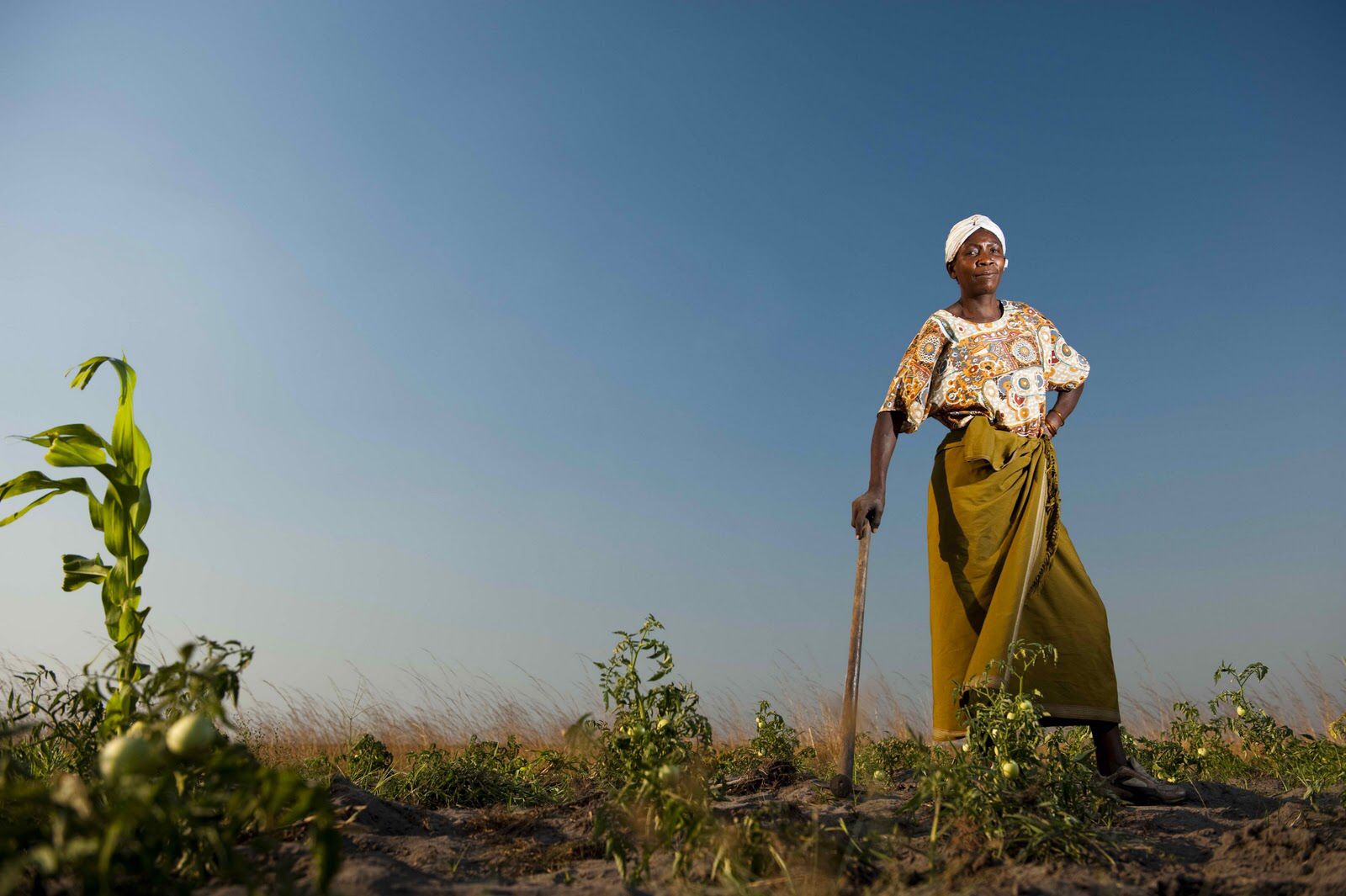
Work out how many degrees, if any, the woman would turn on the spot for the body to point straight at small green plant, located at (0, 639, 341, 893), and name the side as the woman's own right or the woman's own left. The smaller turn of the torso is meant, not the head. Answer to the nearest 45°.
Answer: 0° — they already face it

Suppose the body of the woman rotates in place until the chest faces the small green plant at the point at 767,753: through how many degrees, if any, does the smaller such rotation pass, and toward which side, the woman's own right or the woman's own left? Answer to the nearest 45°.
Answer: approximately 90° to the woman's own right

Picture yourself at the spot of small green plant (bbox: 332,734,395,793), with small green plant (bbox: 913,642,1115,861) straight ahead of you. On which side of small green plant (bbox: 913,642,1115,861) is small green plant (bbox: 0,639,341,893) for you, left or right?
right

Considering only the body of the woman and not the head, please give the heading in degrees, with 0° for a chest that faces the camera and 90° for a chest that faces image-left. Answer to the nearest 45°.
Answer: approximately 0°

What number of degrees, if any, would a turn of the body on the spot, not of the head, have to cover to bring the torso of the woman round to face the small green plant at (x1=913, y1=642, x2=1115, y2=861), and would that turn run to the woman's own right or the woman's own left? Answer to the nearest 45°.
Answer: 0° — they already face it

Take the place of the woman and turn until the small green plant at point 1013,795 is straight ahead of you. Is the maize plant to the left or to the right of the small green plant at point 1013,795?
right

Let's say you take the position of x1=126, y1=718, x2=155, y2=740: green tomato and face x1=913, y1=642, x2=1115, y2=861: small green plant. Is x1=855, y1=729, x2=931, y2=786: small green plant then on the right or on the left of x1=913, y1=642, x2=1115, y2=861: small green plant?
left

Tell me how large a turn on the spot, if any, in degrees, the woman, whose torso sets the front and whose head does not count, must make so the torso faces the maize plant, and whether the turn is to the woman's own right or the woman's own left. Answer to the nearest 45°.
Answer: approximately 45° to the woman's own right

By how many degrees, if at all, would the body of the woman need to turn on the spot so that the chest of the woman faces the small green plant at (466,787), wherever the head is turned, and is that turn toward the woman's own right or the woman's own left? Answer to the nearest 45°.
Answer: approximately 45° to the woman's own right
